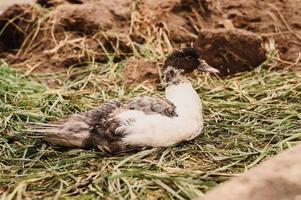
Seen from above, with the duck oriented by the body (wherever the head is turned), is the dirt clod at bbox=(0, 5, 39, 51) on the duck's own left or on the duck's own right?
on the duck's own left

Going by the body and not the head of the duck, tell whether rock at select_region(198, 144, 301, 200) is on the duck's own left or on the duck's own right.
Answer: on the duck's own right

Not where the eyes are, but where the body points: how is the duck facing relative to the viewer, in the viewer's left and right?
facing to the right of the viewer

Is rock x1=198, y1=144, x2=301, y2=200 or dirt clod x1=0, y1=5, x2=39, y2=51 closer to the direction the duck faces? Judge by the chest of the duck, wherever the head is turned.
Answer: the rock

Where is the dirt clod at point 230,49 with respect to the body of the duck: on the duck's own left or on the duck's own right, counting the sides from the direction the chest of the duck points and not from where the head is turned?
on the duck's own left
